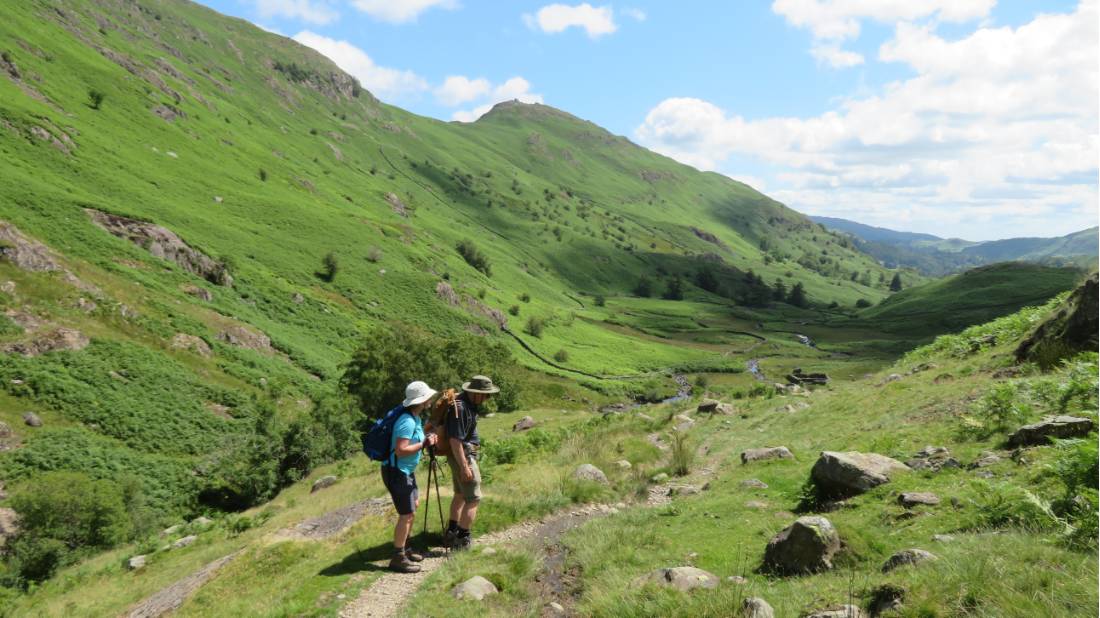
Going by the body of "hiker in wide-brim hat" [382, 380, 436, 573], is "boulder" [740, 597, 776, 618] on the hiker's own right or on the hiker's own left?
on the hiker's own right

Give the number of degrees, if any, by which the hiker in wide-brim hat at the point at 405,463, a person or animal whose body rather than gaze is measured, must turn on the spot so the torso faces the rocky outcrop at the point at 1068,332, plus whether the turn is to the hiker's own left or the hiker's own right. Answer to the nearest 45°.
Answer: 0° — they already face it

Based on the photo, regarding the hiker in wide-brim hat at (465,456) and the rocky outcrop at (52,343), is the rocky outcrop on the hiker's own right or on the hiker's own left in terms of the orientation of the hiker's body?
on the hiker's own left

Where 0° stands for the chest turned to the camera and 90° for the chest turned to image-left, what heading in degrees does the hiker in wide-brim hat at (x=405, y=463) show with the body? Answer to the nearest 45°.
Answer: approximately 270°
